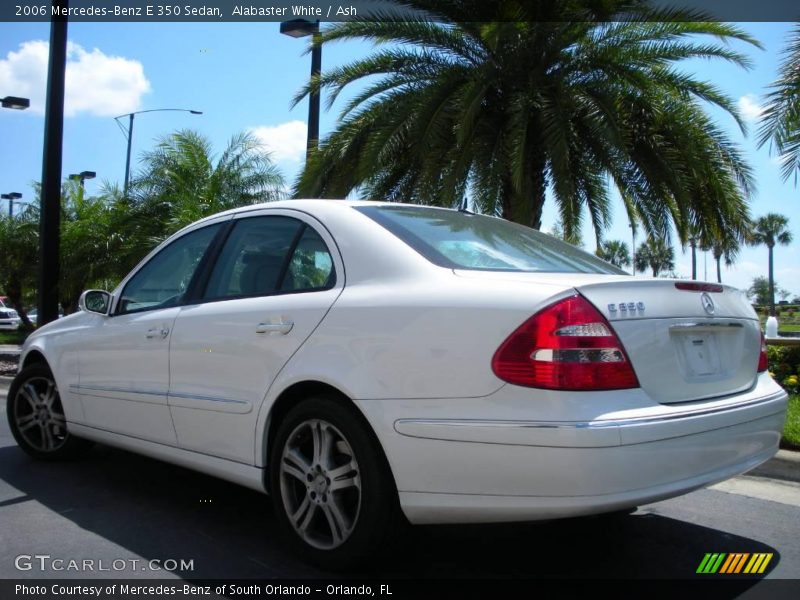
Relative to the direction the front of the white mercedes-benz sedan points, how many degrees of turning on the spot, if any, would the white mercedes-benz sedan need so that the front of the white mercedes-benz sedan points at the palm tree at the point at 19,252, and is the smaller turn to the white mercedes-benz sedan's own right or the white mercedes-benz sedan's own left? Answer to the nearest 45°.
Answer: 0° — it already faces it

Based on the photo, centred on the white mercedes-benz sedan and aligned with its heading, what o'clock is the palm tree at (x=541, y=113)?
The palm tree is roughly at 2 o'clock from the white mercedes-benz sedan.

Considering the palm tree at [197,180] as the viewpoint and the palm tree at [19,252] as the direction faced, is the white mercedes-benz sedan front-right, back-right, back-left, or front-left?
back-left

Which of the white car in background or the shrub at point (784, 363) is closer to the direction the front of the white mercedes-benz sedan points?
the white car in background

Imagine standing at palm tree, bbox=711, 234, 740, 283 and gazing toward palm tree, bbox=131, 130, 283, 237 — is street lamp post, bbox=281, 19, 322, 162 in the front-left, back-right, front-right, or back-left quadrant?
front-left

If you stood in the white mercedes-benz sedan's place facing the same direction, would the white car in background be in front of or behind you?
in front

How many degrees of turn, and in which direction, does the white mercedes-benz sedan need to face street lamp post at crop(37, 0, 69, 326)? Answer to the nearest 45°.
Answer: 0° — it already faces it

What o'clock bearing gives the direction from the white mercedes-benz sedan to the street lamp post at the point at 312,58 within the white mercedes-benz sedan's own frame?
The street lamp post is roughly at 1 o'clock from the white mercedes-benz sedan.

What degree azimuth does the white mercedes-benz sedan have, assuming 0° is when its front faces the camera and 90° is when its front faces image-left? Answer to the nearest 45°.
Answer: approximately 135°

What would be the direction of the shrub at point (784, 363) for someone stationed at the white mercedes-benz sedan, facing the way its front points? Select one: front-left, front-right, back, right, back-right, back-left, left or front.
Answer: right

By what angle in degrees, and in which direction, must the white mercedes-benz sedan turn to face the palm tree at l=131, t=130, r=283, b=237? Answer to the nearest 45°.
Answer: approximately 45° to its right

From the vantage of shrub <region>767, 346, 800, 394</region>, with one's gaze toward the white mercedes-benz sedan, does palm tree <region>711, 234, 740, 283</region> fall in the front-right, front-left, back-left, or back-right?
back-right
